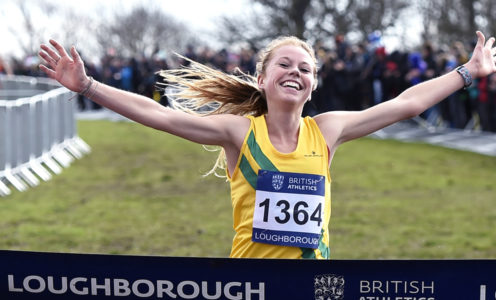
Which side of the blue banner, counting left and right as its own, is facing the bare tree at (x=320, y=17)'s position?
back

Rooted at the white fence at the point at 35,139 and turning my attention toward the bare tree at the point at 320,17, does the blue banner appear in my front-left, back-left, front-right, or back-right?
back-right

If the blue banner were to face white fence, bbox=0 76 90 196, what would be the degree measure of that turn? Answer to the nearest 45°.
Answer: approximately 180°

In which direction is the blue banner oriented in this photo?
toward the camera

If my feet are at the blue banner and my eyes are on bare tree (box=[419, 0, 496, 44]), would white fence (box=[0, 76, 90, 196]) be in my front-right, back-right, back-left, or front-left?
front-left

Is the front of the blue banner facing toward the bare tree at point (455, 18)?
no

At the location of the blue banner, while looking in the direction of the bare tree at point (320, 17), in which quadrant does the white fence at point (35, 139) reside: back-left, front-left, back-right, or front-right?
front-left

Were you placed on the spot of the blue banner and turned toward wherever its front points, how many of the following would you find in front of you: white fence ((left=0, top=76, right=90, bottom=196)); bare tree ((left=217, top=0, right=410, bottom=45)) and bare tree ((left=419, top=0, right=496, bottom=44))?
0
